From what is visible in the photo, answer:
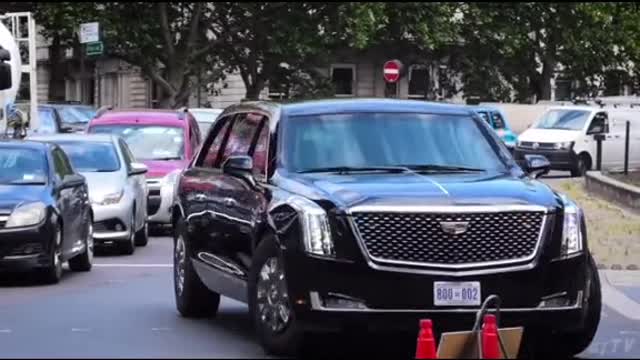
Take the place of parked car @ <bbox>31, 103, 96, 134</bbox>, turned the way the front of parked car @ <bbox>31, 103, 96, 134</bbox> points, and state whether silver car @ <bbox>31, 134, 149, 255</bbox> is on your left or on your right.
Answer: on your left

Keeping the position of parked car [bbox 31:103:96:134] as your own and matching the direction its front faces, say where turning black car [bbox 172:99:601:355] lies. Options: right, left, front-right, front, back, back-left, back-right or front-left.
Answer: front-left

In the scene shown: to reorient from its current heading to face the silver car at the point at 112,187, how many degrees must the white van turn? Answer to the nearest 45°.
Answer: approximately 45° to its left

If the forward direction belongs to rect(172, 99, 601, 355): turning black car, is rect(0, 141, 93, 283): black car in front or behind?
behind

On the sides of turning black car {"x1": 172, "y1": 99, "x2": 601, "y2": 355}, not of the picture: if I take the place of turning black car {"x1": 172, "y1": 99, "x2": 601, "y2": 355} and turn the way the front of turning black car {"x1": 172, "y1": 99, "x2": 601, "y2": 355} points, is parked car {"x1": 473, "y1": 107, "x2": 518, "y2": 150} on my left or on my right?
on my left

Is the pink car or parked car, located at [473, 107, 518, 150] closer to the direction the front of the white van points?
the pink car

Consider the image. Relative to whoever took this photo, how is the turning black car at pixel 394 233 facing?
facing the viewer and to the right of the viewer

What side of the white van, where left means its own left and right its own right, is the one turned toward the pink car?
front

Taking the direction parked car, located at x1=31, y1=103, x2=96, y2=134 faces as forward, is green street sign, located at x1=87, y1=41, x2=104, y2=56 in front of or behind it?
behind

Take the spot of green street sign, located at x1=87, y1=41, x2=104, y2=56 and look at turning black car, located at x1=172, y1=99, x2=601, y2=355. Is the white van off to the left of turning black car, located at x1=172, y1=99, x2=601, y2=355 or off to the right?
left

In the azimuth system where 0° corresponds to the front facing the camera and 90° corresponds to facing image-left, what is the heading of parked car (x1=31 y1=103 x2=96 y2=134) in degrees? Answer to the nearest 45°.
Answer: approximately 45°

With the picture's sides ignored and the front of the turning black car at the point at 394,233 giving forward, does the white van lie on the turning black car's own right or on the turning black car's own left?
on the turning black car's own left

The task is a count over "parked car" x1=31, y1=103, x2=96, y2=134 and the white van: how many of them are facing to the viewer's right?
0
